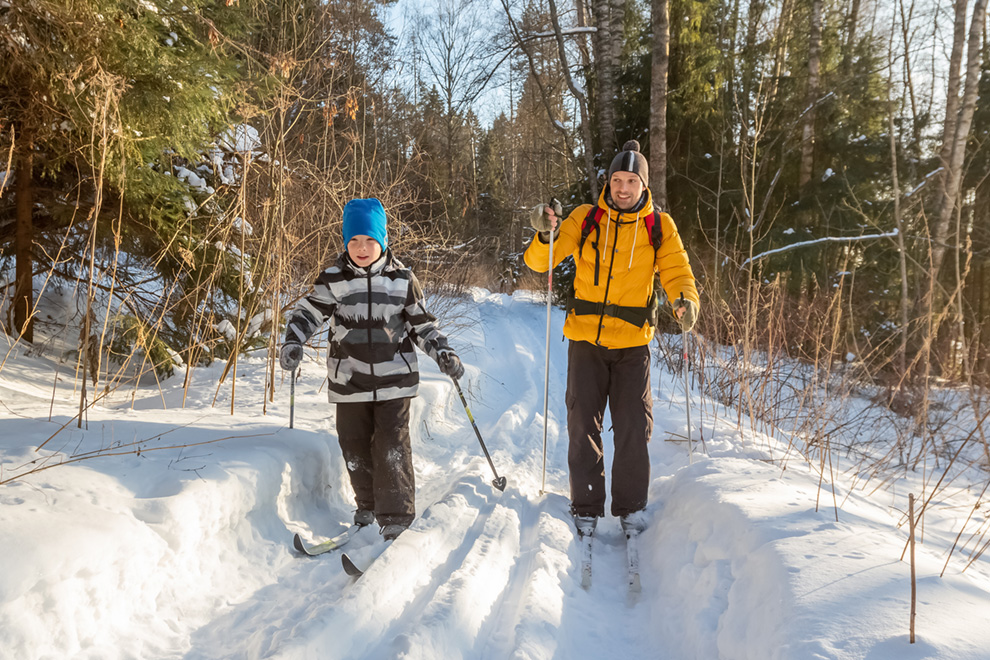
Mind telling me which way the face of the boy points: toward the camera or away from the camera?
toward the camera

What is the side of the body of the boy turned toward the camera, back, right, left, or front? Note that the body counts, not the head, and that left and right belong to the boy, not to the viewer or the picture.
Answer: front

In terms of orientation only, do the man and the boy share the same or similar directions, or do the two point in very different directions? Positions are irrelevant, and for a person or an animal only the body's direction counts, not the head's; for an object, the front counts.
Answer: same or similar directions

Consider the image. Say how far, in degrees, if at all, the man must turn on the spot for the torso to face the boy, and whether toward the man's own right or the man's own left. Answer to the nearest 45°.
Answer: approximately 90° to the man's own right

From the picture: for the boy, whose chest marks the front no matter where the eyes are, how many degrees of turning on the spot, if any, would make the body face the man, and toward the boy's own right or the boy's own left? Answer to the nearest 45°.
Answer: approximately 90° to the boy's own left

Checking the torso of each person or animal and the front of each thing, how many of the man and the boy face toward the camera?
2

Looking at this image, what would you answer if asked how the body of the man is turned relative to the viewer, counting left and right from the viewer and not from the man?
facing the viewer
